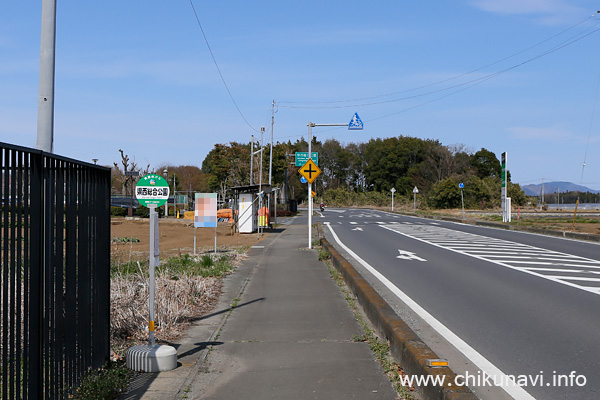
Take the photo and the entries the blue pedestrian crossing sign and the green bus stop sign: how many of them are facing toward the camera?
2

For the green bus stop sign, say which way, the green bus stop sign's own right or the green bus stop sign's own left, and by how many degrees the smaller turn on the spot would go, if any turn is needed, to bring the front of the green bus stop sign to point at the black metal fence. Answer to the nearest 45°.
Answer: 0° — it already faces it

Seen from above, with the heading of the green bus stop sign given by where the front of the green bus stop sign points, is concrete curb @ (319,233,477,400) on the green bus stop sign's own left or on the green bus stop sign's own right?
on the green bus stop sign's own left

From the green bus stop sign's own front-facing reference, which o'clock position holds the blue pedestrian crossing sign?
The blue pedestrian crossing sign is roughly at 7 o'clock from the green bus stop sign.

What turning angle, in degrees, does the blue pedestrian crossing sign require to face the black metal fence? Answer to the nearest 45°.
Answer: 0° — it already faces it

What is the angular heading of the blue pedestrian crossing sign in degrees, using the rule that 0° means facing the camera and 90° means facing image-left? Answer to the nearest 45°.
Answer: approximately 0°

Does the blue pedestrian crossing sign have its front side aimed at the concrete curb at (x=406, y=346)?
yes
